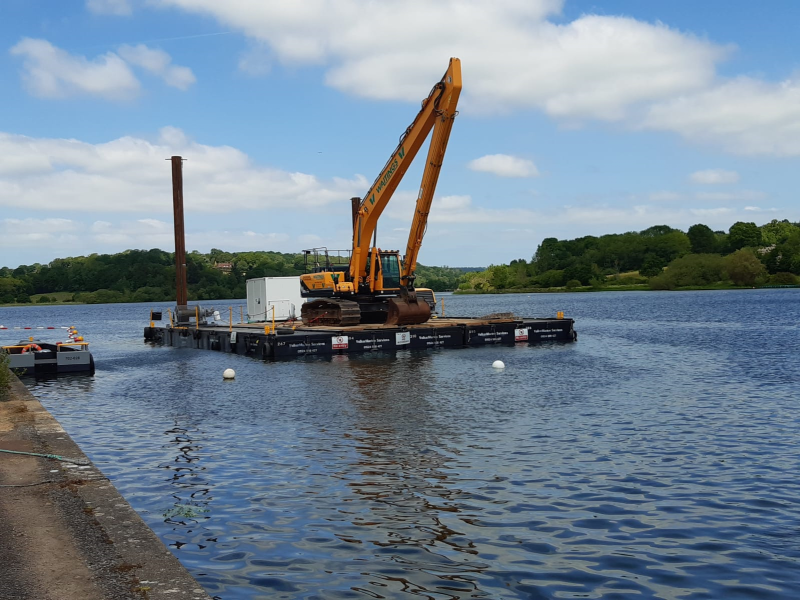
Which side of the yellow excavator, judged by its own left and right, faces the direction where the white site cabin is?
back

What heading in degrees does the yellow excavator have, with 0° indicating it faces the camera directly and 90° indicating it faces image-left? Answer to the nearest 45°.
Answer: approximately 315°

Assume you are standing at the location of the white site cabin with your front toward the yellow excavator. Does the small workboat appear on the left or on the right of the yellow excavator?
right

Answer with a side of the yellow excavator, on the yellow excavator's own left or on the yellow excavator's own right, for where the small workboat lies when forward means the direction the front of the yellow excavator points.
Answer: on the yellow excavator's own right
